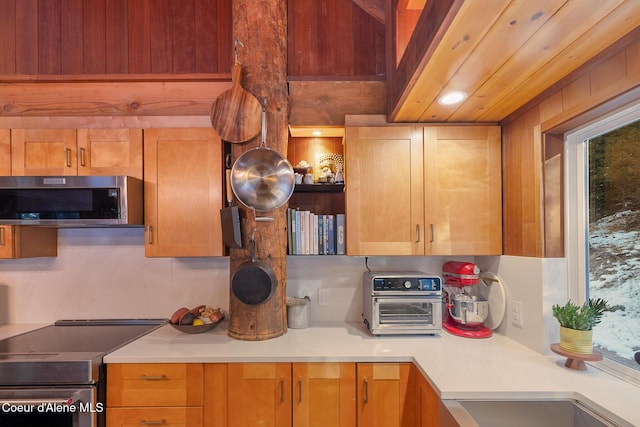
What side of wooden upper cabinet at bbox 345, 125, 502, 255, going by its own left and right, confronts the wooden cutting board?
right

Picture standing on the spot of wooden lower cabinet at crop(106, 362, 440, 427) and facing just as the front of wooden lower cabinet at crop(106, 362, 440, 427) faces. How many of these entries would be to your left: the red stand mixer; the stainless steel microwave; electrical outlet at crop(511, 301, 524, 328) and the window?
3
